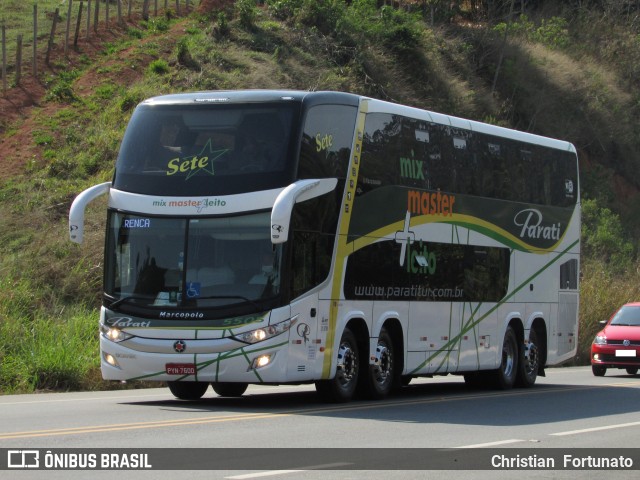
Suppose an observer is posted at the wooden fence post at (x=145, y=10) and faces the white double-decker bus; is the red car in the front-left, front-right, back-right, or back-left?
front-left

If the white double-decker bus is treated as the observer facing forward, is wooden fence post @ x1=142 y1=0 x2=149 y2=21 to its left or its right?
on its right

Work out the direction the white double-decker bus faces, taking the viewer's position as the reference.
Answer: facing the viewer and to the left of the viewer

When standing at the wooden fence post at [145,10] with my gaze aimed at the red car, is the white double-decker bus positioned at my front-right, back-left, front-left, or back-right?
front-right

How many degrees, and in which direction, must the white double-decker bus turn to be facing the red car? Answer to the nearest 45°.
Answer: approximately 180°

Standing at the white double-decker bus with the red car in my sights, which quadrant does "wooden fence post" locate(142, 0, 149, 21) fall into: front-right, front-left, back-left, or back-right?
front-left

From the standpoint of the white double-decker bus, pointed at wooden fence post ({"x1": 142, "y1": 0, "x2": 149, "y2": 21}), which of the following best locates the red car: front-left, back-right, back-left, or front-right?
front-right
